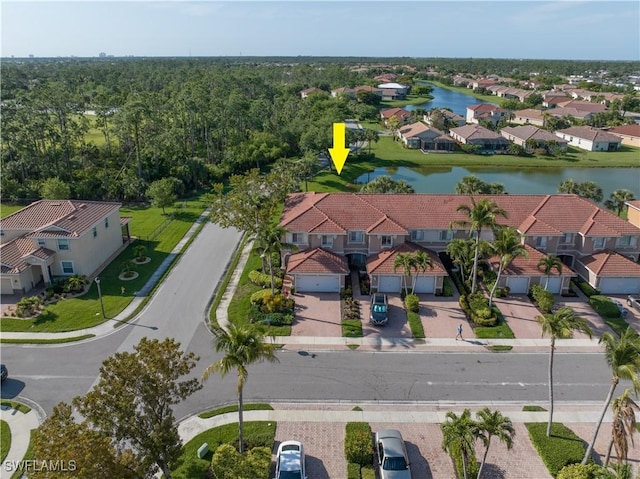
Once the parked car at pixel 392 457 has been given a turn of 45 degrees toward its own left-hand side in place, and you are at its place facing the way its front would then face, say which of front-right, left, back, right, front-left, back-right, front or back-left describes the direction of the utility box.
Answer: back-right

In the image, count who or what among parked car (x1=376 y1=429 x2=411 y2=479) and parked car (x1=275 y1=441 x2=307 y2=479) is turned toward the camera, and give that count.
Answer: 2

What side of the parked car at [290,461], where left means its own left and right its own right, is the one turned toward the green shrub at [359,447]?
left

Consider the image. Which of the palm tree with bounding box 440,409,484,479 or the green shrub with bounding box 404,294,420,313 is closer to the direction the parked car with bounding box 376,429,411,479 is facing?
the palm tree

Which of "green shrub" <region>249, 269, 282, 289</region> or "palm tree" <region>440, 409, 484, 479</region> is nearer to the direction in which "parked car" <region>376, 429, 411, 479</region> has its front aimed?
the palm tree

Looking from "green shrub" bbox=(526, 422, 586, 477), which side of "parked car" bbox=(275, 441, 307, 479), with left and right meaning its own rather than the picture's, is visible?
left

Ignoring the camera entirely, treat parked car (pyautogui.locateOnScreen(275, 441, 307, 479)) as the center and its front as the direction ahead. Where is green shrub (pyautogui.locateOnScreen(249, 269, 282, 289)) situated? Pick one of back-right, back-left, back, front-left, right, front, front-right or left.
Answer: back

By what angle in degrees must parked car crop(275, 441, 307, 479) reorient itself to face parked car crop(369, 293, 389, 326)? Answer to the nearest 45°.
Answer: approximately 135° to its left

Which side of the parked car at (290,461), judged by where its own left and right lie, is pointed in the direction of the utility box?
right

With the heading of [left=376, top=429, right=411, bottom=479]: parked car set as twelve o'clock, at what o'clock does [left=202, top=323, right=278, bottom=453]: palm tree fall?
The palm tree is roughly at 3 o'clock from the parked car.

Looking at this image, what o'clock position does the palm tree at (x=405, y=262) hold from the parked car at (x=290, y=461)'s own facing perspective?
The palm tree is roughly at 7 o'clock from the parked car.

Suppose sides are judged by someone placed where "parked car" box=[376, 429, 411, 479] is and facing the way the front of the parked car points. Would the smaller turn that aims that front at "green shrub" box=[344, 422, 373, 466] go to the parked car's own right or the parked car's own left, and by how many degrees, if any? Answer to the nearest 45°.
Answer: approximately 90° to the parked car's own right

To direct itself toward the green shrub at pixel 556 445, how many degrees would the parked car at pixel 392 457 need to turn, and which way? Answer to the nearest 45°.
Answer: approximately 90° to its left

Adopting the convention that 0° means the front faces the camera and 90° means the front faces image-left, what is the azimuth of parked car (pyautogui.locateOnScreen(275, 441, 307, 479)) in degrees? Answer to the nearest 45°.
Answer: approximately 0°

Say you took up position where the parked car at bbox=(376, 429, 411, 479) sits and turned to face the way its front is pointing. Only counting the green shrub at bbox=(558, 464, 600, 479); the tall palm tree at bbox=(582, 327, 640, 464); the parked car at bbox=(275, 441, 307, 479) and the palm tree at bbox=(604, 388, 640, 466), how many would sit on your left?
3

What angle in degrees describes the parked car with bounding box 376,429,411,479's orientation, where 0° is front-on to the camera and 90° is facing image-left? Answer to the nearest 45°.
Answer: approximately 0°
